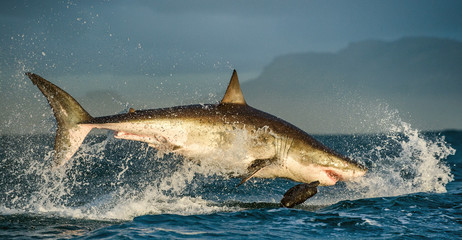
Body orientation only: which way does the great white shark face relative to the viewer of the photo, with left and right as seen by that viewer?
facing to the right of the viewer
